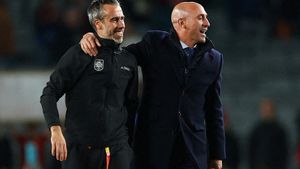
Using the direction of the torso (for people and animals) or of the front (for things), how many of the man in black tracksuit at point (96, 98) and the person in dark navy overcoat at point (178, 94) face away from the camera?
0

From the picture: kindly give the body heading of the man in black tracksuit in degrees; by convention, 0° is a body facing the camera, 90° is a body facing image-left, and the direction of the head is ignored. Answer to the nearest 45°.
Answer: approximately 315°

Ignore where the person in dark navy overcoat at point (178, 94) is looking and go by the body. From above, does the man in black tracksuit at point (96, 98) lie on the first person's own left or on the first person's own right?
on the first person's own right

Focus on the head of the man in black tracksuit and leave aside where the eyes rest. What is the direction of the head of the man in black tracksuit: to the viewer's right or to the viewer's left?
to the viewer's right

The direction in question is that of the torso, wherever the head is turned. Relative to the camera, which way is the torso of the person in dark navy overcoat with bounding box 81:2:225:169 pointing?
toward the camera
